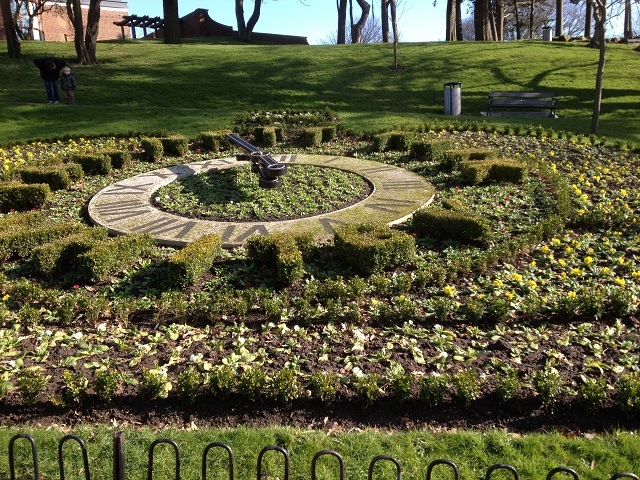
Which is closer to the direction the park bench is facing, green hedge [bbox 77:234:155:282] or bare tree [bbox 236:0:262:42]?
the green hedge

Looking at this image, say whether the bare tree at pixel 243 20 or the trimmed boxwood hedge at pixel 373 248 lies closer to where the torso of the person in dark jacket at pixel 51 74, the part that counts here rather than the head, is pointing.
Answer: the trimmed boxwood hedge

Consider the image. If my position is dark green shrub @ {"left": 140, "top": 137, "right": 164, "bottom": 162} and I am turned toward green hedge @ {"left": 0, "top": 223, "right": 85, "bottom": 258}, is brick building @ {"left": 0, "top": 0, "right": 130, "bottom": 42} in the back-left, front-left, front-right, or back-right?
back-right

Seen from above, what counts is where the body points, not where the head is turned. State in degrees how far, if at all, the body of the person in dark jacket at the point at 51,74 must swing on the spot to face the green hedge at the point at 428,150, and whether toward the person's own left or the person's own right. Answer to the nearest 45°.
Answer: approximately 45° to the person's own left

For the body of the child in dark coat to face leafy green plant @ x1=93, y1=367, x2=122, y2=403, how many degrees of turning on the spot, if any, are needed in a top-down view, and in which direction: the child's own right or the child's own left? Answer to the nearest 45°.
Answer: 0° — they already face it

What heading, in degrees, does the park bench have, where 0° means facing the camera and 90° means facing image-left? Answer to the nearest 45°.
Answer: approximately 0°

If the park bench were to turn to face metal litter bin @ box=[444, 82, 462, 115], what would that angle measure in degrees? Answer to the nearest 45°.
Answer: approximately 45° to its right
